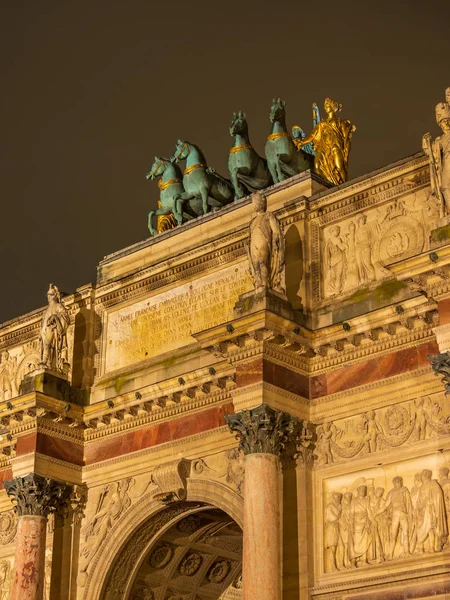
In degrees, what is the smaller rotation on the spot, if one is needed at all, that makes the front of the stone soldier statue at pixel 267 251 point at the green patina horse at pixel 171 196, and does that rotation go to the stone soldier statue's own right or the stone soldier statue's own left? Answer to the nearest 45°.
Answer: approximately 135° to the stone soldier statue's own right

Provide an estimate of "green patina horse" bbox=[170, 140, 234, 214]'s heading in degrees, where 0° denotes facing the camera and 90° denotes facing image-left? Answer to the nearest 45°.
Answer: approximately 45°

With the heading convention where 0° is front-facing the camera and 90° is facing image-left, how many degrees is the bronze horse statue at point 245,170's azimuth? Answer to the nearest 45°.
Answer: approximately 45°

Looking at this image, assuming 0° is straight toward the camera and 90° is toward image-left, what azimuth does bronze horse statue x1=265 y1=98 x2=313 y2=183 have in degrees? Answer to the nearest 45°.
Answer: approximately 45°

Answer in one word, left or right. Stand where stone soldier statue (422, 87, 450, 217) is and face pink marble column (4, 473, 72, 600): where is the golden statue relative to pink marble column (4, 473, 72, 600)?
right
